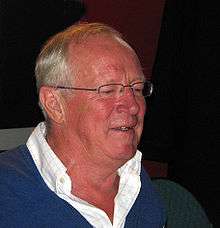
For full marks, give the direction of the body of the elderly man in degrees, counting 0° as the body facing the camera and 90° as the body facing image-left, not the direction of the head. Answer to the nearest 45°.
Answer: approximately 315°
